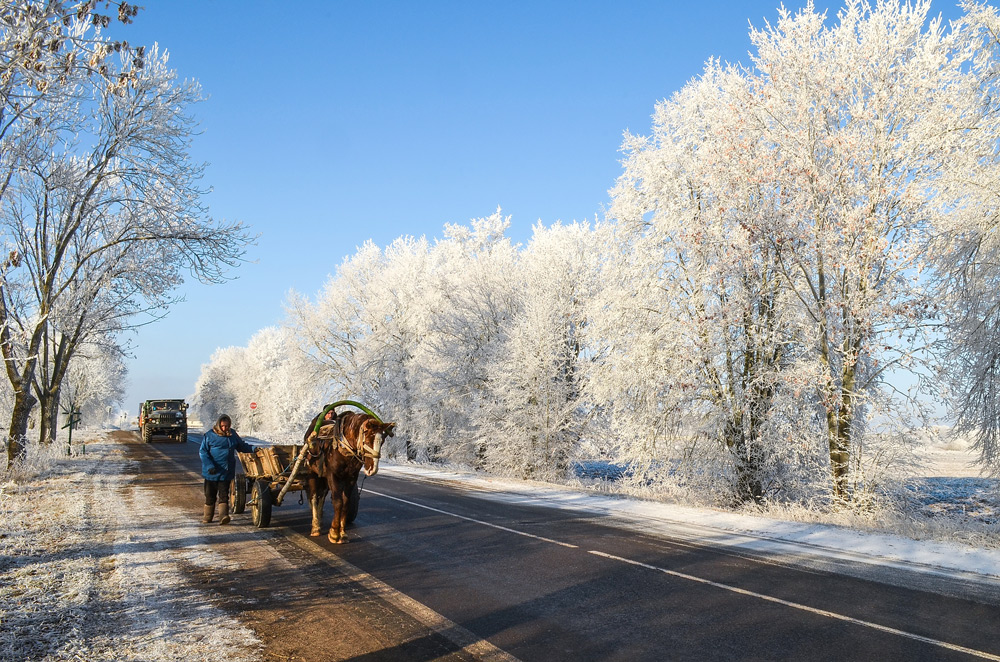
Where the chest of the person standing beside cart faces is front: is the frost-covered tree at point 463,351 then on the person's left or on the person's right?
on the person's left

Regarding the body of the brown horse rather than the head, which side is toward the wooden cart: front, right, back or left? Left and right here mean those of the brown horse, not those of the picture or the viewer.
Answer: back

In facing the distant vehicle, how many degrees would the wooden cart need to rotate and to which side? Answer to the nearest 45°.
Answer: approximately 135° to its left

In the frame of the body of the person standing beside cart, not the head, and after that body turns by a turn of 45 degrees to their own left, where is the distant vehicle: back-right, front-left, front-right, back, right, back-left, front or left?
left

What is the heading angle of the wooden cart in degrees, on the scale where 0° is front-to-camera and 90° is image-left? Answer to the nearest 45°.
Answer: approximately 315°

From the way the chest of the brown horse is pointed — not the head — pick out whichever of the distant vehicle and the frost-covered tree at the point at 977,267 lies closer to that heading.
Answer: the frost-covered tree

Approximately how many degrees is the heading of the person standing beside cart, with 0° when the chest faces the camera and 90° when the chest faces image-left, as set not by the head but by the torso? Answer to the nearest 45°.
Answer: approximately 315°

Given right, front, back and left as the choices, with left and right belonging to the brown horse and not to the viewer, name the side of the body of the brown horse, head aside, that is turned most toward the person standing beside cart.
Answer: back

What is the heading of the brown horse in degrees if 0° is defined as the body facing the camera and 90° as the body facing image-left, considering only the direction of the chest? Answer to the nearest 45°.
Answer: approximately 315°
